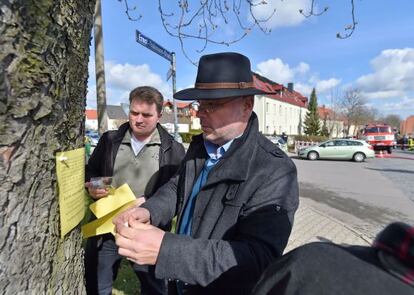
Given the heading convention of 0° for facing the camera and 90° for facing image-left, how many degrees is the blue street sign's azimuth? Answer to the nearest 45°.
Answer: approximately 315°

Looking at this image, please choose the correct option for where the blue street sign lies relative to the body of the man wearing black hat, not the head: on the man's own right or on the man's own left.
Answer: on the man's own right

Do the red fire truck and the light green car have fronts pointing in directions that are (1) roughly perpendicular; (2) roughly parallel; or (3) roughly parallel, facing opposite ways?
roughly perpendicular

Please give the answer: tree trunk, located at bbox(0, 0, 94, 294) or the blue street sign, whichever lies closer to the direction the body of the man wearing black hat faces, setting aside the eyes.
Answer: the tree trunk

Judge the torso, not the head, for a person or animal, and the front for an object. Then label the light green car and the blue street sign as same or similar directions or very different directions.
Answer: very different directions

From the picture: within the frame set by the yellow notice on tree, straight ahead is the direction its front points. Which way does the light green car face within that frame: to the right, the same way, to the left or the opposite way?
the opposite way

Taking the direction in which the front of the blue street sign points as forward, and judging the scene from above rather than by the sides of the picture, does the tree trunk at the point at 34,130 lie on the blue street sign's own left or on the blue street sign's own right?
on the blue street sign's own right

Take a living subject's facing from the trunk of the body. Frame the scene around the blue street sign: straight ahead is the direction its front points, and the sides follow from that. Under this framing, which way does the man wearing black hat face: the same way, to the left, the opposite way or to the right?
to the right

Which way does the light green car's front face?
to the viewer's left

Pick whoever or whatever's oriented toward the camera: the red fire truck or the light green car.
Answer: the red fire truck

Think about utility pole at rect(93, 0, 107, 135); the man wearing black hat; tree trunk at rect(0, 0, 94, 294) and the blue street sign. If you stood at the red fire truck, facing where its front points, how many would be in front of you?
4

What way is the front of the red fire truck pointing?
toward the camera

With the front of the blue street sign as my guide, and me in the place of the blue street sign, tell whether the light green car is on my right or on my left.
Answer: on my left
